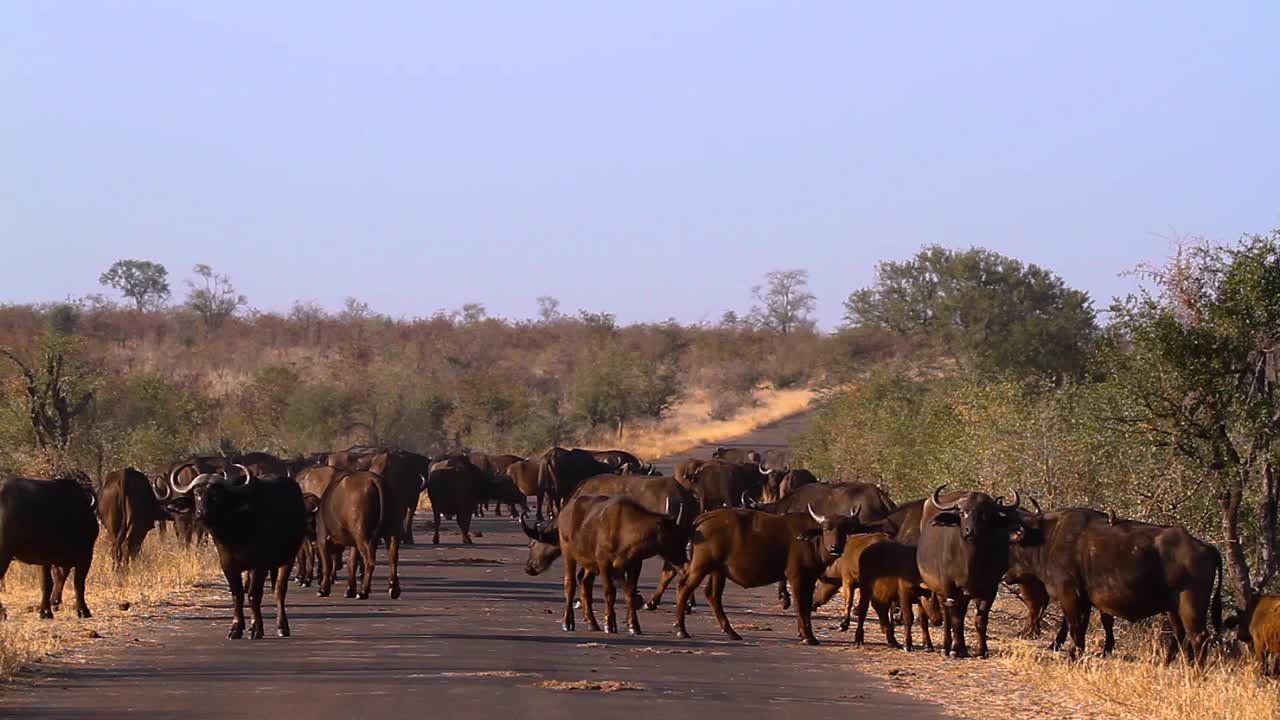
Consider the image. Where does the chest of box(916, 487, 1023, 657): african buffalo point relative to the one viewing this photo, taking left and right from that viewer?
facing the viewer

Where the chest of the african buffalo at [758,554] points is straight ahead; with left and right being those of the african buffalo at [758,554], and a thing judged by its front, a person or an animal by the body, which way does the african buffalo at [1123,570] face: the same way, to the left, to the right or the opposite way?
the opposite way

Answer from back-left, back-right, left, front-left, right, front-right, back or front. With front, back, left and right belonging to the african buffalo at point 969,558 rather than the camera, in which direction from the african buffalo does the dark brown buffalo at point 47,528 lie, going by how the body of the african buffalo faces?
right

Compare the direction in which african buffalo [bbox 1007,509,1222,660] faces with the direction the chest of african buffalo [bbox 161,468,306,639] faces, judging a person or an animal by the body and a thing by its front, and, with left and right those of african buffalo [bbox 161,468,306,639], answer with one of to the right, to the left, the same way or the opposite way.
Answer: to the right

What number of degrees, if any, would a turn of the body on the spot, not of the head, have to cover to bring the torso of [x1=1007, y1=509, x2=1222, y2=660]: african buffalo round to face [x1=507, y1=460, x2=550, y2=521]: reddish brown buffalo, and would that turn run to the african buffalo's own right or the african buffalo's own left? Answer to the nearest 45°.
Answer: approximately 45° to the african buffalo's own right

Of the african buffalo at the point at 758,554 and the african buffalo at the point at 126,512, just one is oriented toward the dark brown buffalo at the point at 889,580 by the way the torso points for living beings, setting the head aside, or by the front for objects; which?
the african buffalo at the point at 758,554

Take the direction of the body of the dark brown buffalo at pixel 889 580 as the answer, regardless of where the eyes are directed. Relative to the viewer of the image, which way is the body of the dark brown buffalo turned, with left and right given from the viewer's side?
facing the viewer and to the right of the viewer

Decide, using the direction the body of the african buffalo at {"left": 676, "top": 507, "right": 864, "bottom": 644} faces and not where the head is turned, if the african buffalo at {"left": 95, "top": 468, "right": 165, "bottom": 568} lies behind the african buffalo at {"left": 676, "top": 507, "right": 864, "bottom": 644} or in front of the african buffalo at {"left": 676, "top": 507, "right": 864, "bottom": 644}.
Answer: behind

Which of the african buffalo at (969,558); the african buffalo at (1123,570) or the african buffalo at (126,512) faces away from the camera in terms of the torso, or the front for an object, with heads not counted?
the african buffalo at (126,512)

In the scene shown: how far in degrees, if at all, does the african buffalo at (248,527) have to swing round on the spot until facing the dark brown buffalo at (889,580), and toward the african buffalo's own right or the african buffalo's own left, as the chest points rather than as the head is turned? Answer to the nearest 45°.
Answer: approximately 135° to the african buffalo's own left

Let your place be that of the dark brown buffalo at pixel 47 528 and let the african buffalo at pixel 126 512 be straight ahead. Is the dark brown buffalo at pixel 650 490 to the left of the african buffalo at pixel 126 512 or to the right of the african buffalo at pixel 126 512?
right
